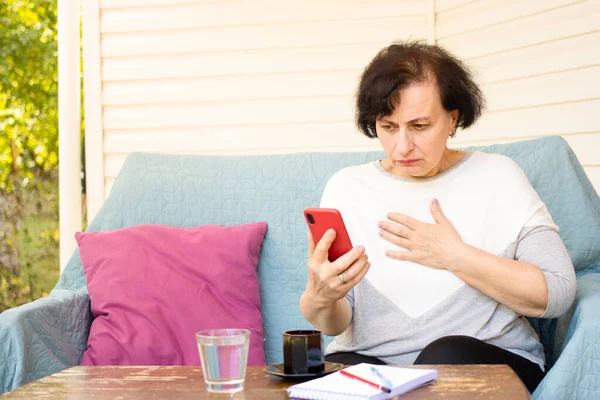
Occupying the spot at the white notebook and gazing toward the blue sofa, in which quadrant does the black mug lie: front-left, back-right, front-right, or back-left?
front-left

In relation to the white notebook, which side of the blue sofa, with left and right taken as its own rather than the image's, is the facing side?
front

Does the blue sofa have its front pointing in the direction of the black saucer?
yes

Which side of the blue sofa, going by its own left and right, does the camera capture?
front

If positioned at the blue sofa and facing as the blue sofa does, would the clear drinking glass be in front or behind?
in front

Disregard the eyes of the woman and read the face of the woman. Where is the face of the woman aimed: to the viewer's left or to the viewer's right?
to the viewer's left

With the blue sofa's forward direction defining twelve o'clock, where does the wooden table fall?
The wooden table is roughly at 12 o'clock from the blue sofa.

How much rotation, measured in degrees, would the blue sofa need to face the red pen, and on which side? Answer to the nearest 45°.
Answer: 0° — it already faces it

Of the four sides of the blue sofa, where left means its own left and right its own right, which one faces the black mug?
front
